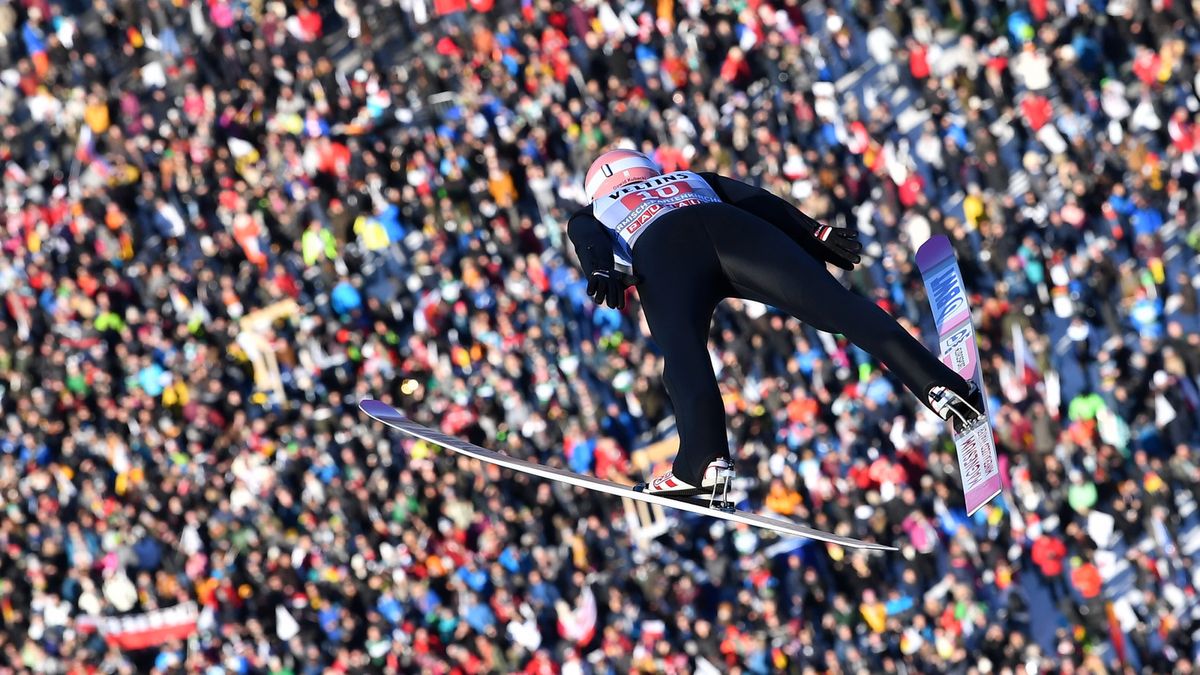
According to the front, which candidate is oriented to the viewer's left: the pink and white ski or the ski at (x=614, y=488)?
the ski

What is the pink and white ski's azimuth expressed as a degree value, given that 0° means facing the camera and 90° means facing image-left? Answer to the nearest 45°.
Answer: approximately 180°

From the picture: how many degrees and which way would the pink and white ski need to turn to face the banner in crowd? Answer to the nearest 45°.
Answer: approximately 45° to its left

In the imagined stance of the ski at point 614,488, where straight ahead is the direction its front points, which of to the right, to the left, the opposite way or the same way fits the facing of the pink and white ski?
to the right

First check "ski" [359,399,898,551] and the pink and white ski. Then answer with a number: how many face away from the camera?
1

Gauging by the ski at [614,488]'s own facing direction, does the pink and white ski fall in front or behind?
behind

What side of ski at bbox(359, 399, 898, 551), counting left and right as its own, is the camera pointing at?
left

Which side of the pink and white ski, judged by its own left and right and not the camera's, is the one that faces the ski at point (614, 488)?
left
